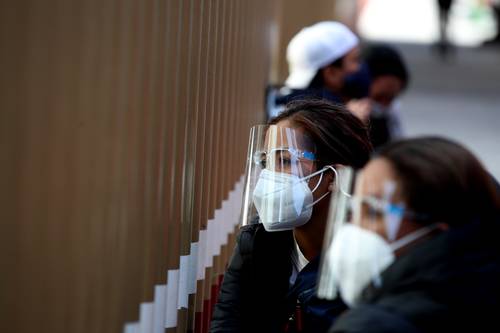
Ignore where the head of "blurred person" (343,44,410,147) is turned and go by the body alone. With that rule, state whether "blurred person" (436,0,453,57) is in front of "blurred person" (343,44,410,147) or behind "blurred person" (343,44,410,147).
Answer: behind

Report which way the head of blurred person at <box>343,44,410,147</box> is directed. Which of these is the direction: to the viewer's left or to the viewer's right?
to the viewer's left

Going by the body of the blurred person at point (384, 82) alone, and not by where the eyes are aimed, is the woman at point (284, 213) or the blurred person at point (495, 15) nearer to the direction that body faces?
the woman

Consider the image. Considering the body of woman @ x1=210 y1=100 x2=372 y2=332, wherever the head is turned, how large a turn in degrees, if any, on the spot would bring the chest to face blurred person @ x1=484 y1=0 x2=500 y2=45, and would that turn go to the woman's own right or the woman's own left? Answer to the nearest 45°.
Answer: approximately 135° to the woman's own right

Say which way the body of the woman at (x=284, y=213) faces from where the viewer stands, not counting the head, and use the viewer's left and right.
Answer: facing the viewer and to the left of the viewer

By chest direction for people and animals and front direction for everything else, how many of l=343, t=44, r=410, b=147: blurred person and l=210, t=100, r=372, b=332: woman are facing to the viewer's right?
0

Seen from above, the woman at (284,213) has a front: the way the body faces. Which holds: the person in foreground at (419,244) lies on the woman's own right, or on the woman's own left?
on the woman's own left

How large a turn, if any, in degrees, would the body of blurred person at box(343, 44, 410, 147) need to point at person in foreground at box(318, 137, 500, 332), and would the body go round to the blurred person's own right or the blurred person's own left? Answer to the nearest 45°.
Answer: approximately 45° to the blurred person's own left

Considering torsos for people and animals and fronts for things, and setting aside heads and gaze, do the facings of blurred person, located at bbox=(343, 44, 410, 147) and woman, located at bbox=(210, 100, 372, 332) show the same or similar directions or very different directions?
same or similar directions

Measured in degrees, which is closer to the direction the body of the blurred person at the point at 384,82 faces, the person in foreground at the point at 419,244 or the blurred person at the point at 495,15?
the person in foreground

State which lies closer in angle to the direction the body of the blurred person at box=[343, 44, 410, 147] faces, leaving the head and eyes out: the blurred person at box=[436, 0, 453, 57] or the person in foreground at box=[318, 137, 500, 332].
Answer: the person in foreground
